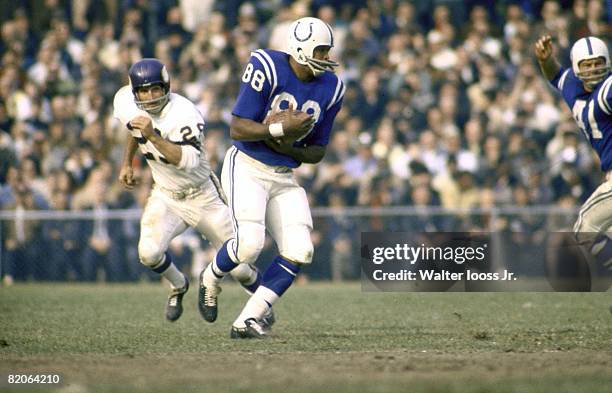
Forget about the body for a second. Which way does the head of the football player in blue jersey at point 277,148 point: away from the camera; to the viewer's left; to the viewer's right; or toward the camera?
to the viewer's right

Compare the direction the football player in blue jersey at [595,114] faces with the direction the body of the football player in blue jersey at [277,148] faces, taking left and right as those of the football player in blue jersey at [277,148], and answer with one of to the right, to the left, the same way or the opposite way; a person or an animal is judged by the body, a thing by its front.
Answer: to the right

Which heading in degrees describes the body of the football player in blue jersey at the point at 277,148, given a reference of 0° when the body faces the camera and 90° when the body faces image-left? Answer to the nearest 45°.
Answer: approximately 315°

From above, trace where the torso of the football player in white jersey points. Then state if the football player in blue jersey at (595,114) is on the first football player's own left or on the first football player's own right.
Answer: on the first football player's own left

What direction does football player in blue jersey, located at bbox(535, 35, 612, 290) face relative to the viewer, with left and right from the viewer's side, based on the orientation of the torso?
facing the viewer and to the left of the viewer

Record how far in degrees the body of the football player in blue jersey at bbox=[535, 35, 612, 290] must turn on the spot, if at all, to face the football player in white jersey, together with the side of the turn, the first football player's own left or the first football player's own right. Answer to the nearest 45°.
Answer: approximately 45° to the first football player's own right

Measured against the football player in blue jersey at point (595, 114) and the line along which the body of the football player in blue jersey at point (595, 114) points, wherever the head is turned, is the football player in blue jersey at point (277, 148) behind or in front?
in front

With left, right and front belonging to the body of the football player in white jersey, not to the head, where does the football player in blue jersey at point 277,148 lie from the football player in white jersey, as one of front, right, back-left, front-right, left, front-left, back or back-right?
left

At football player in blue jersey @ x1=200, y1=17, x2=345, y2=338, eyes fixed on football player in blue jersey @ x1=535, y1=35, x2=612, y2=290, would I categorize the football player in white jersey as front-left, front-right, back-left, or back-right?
back-left
